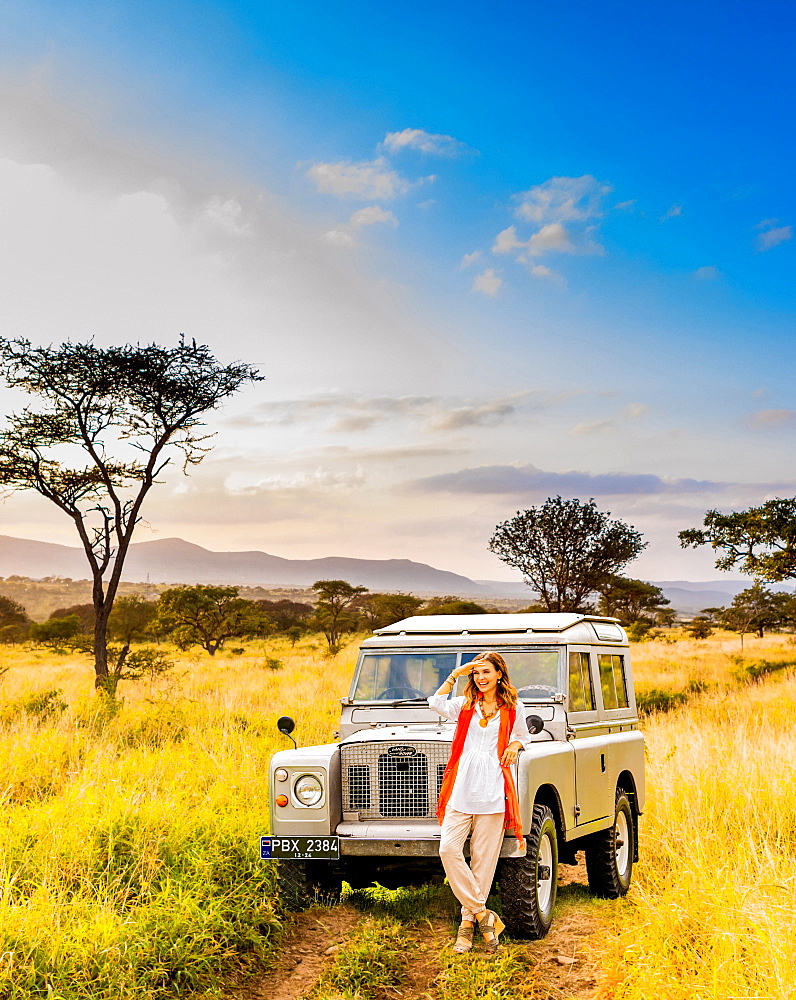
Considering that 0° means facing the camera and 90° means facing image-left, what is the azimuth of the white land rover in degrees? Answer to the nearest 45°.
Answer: approximately 45°

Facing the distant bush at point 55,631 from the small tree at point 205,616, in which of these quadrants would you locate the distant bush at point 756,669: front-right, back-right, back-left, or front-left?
back-left

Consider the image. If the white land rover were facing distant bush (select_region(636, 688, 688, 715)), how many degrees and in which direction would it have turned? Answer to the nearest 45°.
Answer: approximately 135° to its right

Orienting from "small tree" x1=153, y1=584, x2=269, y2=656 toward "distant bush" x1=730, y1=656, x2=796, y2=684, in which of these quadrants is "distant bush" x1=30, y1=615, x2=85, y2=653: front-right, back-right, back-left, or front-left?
back-right

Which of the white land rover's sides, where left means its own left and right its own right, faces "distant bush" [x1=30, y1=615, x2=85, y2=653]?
back

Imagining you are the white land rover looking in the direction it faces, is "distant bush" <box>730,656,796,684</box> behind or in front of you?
behind
